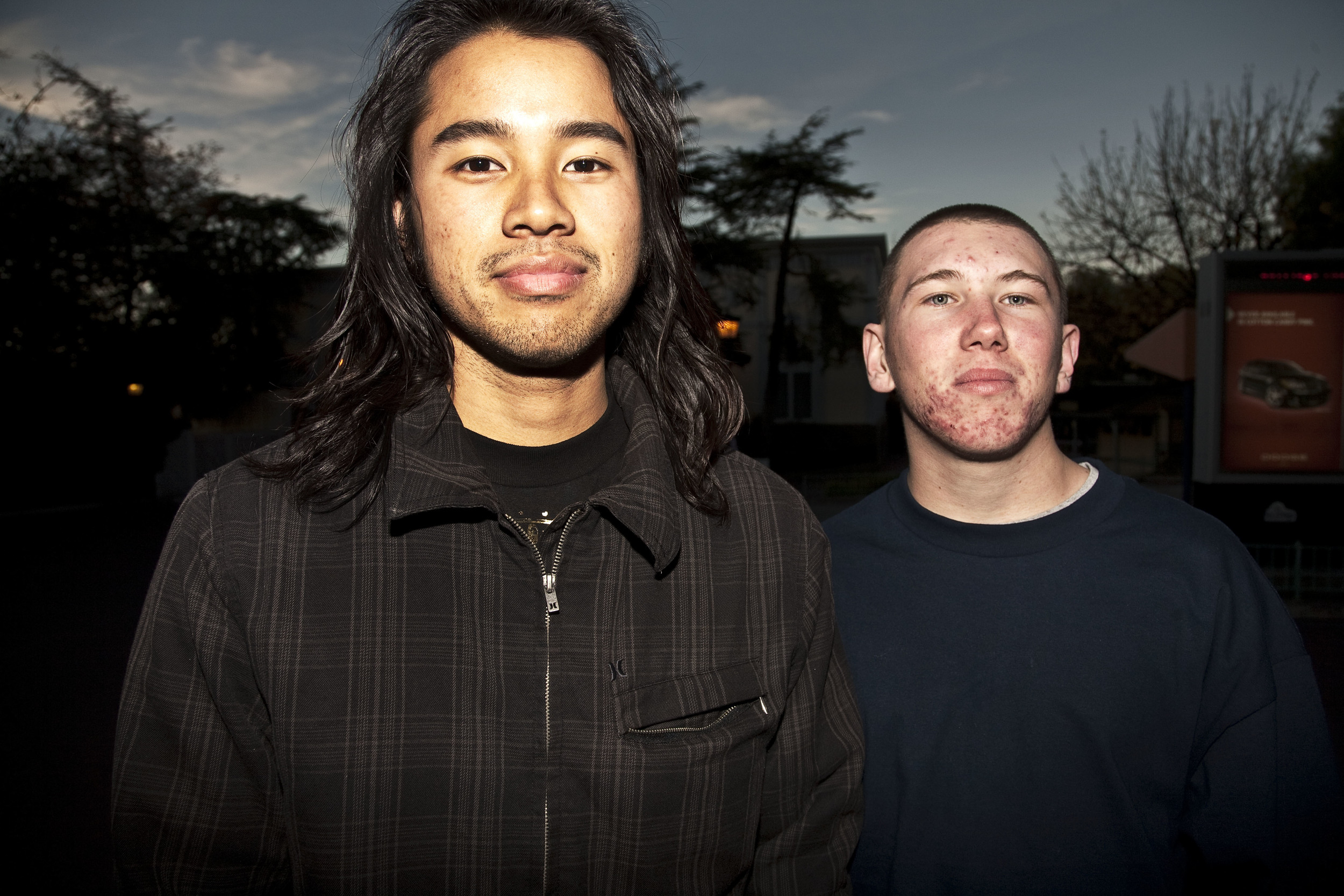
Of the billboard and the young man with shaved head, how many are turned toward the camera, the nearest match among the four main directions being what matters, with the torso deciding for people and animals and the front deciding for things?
2

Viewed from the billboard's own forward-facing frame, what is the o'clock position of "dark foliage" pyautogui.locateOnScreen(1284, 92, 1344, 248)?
The dark foliage is roughly at 6 o'clock from the billboard.

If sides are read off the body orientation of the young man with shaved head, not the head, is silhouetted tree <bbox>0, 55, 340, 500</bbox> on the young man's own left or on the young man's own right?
on the young man's own right

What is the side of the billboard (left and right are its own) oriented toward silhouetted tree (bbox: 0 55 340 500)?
right

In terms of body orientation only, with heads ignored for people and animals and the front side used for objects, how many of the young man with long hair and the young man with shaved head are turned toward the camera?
2

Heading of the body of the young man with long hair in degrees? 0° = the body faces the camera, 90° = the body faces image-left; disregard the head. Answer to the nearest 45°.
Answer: approximately 0°

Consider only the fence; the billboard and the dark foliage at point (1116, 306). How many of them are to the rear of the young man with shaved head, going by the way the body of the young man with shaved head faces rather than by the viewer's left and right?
3

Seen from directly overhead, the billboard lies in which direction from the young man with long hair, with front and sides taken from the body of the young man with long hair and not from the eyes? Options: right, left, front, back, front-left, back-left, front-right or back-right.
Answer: back-left
